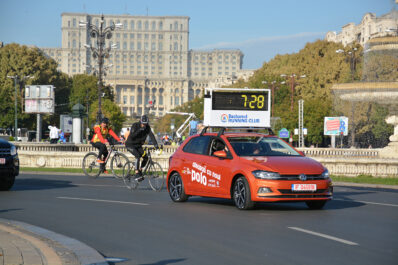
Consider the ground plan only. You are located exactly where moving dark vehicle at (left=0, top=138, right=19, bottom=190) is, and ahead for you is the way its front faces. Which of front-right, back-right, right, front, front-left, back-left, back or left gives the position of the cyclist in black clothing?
front-left

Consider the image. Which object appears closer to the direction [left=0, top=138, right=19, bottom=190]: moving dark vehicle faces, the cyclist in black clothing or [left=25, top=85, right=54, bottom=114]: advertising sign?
the cyclist in black clothing

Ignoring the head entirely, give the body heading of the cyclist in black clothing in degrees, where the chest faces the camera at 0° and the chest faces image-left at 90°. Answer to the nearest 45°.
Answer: approximately 315°

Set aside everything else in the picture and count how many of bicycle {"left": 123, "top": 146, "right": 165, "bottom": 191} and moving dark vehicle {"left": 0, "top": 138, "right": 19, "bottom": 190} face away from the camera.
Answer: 0

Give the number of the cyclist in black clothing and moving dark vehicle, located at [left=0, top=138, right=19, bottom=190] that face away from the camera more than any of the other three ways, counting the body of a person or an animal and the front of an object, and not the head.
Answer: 0

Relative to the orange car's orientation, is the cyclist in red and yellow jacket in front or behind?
behind

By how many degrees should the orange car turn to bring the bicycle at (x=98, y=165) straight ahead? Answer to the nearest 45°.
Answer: approximately 180°
